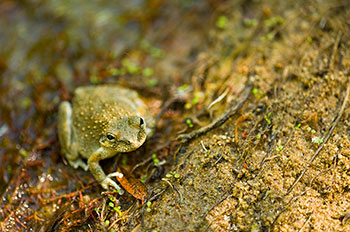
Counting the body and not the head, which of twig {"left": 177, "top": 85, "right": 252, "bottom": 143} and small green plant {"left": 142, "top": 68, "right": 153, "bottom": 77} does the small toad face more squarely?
the twig

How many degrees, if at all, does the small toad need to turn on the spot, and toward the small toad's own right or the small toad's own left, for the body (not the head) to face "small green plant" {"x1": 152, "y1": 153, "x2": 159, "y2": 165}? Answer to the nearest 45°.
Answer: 0° — it already faces it

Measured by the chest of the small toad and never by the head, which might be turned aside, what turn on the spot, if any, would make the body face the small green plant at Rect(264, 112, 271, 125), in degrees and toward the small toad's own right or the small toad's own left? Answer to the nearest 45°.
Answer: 0° — it already faces it

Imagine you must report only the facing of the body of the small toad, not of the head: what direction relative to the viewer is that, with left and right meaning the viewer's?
facing the viewer and to the right of the viewer

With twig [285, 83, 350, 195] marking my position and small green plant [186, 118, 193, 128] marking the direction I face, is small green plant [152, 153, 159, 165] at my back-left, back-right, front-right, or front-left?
front-left

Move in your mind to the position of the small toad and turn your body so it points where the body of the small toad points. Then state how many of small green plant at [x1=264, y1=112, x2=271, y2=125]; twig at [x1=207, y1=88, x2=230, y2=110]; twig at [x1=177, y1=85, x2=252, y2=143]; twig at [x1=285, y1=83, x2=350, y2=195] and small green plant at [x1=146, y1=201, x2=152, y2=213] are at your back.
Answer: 0

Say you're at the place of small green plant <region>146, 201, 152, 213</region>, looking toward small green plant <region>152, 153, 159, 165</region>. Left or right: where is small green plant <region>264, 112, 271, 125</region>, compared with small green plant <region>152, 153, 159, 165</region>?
right

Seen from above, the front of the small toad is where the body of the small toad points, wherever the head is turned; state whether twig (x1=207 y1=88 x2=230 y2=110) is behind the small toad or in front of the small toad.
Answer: in front

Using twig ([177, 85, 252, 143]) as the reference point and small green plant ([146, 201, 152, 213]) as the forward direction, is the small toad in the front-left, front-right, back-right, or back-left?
front-right

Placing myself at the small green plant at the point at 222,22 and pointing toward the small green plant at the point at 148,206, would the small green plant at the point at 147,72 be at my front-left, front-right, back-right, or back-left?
front-right
